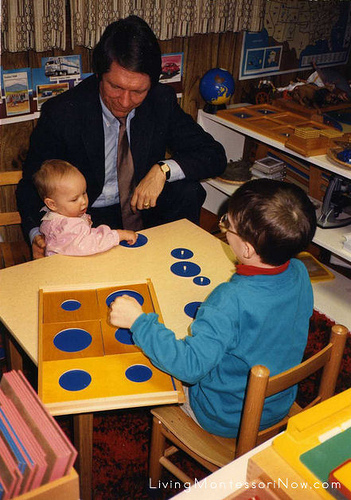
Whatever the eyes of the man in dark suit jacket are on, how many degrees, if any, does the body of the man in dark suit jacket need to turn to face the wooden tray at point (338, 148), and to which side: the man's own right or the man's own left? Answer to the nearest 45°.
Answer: approximately 90° to the man's own left

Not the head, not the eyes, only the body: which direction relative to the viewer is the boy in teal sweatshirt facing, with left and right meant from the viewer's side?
facing away from the viewer and to the left of the viewer

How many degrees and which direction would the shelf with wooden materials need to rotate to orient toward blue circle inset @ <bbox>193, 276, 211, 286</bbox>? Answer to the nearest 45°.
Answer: approximately 45° to its left

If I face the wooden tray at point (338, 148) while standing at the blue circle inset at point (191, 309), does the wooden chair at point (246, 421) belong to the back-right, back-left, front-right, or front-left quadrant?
back-right

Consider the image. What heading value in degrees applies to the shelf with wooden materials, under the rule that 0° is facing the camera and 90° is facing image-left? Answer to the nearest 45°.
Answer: approximately 45°

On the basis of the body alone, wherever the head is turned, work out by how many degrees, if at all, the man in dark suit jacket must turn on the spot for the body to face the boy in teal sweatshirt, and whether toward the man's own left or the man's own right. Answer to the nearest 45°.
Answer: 0° — they already face them

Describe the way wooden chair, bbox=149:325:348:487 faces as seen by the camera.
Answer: facing away from the viewer and to the left of the viewer

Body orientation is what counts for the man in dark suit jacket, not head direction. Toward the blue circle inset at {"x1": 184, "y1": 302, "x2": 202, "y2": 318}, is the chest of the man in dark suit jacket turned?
yes

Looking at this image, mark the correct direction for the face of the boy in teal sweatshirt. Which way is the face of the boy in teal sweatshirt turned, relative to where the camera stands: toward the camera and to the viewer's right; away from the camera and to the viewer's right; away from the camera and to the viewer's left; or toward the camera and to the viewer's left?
away from the camera and to the viewer's left

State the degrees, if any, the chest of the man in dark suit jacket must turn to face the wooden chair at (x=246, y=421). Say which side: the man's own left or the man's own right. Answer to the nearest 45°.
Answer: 0° — they already face it
